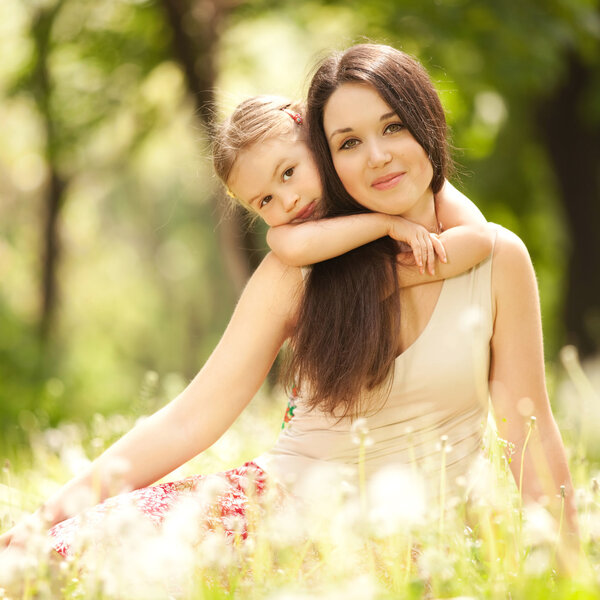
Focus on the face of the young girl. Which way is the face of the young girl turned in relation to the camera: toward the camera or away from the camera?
toward the camera

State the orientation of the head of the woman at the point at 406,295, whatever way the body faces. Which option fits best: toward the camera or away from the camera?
toward the camera

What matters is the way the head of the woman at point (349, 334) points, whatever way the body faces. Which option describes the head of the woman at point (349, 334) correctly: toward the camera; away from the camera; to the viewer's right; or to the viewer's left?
toward the camera

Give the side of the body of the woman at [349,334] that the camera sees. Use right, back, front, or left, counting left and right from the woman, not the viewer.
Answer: front

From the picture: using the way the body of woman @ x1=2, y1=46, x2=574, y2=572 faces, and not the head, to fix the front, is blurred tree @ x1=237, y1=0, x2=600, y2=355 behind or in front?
behind
